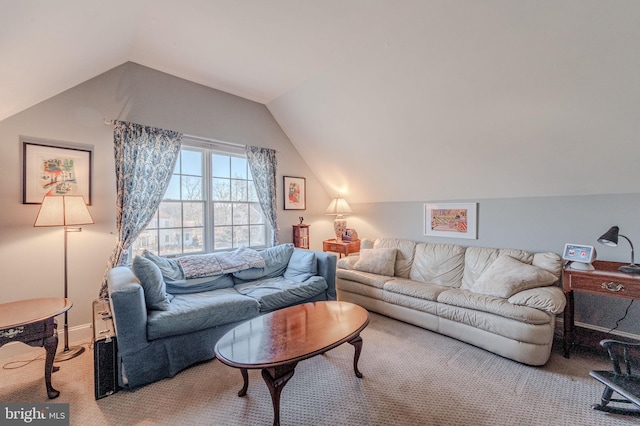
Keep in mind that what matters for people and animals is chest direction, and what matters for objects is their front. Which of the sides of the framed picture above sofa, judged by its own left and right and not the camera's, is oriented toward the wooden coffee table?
front

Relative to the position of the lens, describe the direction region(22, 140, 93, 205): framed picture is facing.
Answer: facing the viewer and to the right of the viewer

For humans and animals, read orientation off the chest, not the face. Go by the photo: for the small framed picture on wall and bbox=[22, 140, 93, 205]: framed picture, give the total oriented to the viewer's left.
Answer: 0

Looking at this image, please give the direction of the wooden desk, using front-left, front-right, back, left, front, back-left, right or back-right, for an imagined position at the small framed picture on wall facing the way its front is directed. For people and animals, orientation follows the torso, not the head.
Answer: front

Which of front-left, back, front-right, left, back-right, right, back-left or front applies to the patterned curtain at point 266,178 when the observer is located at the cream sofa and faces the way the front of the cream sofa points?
front-right

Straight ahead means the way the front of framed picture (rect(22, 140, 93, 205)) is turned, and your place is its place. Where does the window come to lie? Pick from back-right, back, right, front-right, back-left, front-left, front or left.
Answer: front-left

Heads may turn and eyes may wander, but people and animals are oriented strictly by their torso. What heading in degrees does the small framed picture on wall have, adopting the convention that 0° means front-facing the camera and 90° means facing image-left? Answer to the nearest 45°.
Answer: approximately 315°

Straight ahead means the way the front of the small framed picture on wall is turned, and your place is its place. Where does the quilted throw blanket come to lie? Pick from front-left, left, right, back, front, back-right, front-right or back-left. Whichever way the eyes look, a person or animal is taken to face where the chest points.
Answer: right

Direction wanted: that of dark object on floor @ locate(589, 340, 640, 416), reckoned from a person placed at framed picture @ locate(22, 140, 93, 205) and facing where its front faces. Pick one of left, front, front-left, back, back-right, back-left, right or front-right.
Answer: front

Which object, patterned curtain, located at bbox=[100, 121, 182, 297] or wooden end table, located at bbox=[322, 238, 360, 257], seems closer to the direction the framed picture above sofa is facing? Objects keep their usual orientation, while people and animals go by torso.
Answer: the patterned curtain
